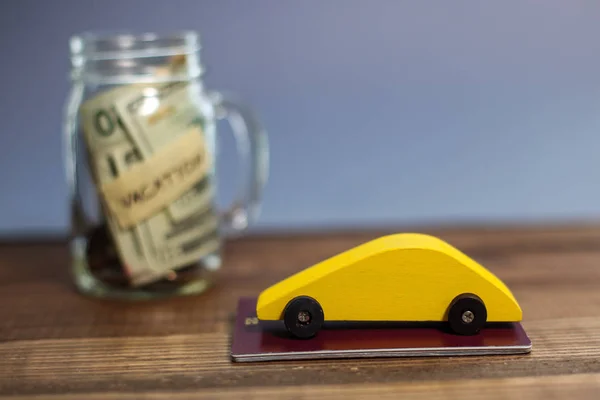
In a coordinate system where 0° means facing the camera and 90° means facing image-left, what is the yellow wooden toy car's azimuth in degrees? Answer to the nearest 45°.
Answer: approximately 90°
